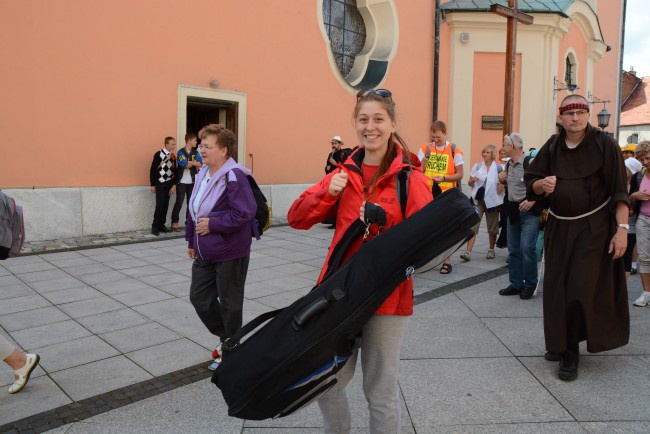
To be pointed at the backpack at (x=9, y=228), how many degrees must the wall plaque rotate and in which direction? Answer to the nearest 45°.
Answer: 0° — it already faces it

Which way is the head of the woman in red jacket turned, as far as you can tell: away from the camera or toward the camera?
toward the camera

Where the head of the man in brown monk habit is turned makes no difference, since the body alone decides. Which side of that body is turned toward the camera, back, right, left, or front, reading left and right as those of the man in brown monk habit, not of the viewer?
front

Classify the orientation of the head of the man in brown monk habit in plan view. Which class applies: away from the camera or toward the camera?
toward the camera

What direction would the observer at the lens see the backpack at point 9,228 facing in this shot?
facing to the right of the viewer

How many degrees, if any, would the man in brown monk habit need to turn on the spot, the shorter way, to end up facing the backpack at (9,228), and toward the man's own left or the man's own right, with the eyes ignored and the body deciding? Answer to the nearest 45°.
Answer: approximately 45° to the man's own right

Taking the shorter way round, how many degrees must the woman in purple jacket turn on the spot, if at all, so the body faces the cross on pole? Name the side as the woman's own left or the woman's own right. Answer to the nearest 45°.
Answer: approximately 180°

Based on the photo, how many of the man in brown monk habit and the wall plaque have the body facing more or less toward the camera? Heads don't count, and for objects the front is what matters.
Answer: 2

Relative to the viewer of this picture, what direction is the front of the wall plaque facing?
facing the viewer

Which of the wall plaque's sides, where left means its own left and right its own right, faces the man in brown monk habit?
front
